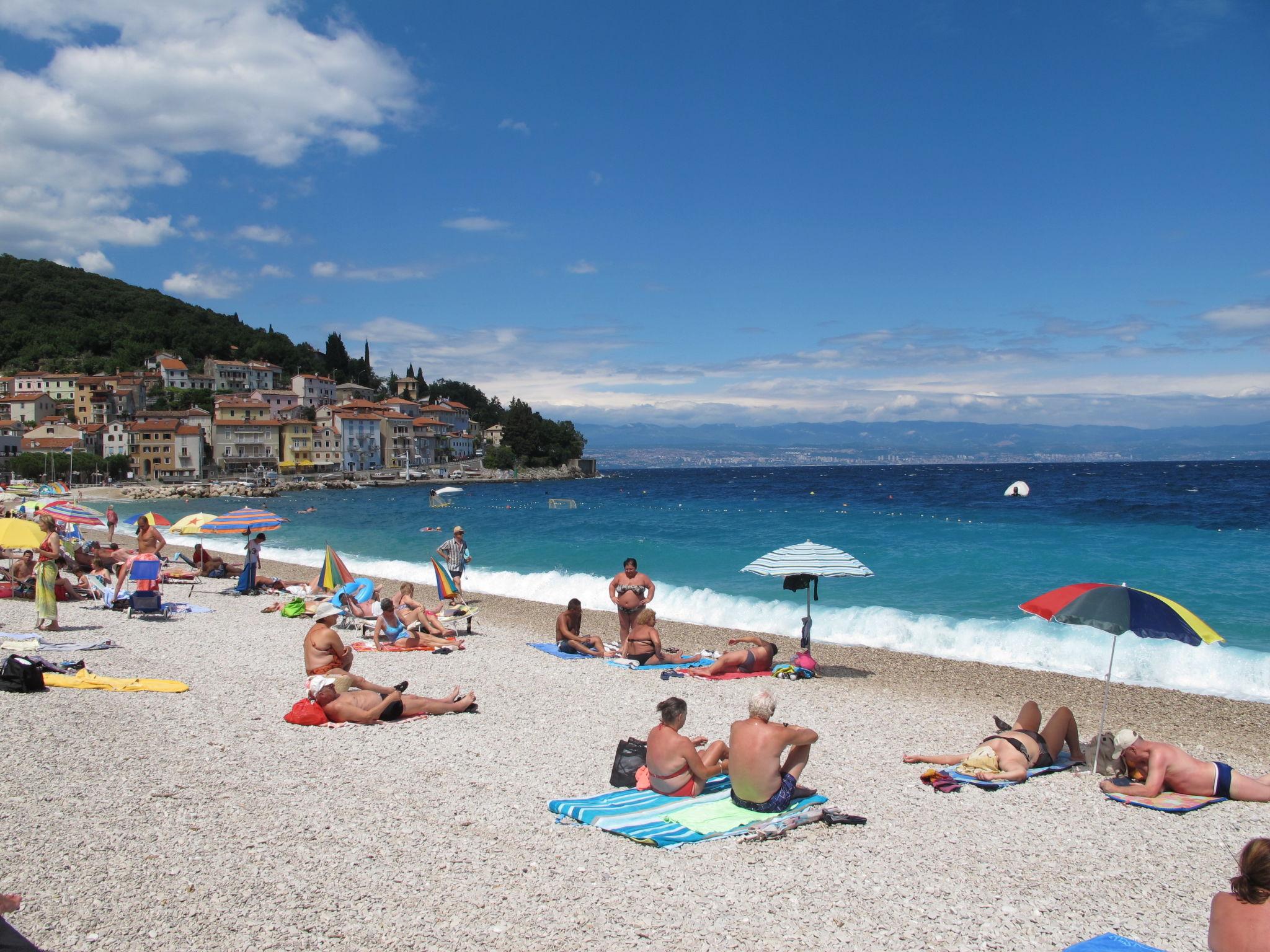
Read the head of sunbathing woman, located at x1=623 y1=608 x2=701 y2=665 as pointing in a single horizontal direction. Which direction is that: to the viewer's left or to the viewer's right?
to the viewer's right

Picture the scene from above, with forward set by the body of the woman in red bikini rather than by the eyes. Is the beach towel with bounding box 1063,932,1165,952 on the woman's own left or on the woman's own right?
on the woman's own right

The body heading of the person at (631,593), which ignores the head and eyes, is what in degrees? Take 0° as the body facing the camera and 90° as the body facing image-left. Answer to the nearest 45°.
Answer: approximately 0°

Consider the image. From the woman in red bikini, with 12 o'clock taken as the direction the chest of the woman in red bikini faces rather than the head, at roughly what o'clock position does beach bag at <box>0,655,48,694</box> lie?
The beach bag is roughly at 8 o'clock from the woman in red bikini.

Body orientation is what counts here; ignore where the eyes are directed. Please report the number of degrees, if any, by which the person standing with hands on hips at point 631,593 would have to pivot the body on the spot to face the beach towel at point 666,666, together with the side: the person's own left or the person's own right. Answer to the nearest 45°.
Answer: approximately 45° to the person's own left

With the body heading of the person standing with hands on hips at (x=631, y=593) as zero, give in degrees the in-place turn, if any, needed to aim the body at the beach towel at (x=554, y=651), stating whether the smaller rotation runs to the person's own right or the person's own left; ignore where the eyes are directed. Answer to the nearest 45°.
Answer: approximately 90° to the person's own right

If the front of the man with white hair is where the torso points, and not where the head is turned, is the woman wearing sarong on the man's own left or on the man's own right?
on the man's own left

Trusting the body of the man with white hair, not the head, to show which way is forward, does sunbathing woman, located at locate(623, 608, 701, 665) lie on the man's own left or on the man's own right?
on the man's own left

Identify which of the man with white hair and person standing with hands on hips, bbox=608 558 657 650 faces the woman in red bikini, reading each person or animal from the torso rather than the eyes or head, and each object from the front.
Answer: the person standing with hands on hips

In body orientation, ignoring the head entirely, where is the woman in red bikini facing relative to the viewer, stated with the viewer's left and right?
facing away from the viewer and to the right of the viewer

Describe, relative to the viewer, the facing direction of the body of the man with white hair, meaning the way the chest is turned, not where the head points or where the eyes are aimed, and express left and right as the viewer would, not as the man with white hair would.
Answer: facing away from the viewer and to the right of the viewer
